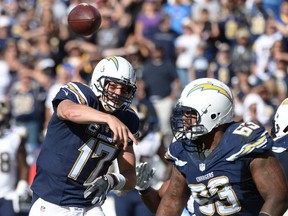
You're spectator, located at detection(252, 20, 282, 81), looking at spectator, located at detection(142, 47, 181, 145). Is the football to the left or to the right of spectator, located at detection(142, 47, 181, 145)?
left

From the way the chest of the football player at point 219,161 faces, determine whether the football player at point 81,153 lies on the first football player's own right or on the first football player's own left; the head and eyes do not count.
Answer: on the first football player's own right

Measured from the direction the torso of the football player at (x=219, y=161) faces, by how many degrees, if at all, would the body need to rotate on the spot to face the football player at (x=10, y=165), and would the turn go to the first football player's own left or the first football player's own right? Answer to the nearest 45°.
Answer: approximately 90° to the first football player's own right

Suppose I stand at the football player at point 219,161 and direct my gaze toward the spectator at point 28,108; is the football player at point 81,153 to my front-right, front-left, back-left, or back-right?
front-left

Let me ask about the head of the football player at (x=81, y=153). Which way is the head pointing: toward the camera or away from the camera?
toward the camera

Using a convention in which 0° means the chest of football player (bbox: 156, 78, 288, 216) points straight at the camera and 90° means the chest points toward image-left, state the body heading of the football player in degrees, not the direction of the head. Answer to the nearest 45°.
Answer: approximately 45°

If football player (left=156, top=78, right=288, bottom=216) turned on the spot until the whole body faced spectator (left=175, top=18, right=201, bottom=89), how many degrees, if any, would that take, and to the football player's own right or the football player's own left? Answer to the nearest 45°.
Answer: approximately 135° to the football player's own right

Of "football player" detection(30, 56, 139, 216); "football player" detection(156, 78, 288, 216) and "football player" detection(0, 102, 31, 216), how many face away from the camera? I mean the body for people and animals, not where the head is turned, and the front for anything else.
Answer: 0

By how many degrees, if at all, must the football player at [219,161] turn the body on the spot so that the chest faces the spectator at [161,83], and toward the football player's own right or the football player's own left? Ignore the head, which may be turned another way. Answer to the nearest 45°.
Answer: approximately 135° to the football player's own right

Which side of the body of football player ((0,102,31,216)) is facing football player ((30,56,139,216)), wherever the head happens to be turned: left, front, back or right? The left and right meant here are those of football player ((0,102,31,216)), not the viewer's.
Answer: front
